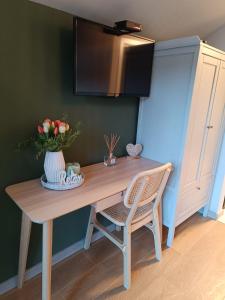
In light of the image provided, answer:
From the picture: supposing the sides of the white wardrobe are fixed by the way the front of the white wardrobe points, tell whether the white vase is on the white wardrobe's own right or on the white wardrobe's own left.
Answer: on the white wardrobe's own right

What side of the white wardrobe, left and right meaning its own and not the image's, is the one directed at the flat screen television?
right

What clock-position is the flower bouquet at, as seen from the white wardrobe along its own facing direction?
The flower bouquet is roughly at 3 o'clock from the white wardrobe.

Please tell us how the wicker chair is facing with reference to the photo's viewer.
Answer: facing away from the viewer and to the left of the viewer

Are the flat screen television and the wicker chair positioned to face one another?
yes

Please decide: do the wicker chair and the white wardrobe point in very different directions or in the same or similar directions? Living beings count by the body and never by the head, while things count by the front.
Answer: very different directions

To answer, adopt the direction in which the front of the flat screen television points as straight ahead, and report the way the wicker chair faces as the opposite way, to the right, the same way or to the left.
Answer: the opposite way

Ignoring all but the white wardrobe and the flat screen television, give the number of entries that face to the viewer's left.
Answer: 0

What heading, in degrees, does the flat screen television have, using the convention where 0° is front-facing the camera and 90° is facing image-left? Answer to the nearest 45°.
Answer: approximately 315°

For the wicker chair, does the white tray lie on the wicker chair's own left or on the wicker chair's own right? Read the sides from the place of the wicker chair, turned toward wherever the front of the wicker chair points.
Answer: on the wicker chair's own left
